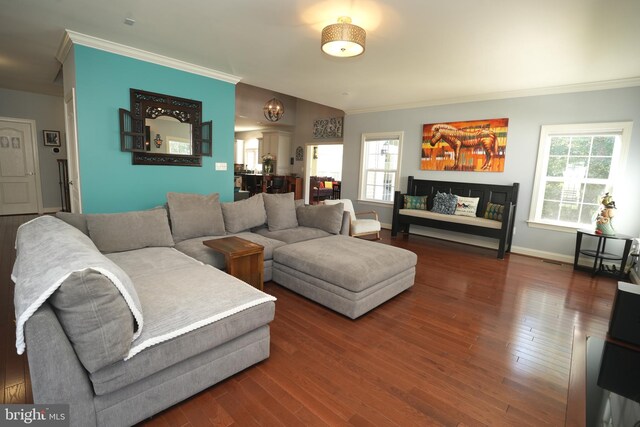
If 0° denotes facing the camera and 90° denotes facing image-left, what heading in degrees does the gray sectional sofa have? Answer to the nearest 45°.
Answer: approximately 315°

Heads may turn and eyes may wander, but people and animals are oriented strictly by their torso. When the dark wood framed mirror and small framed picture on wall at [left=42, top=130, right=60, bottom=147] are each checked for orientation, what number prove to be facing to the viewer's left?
0

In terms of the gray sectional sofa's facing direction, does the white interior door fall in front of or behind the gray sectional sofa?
behind

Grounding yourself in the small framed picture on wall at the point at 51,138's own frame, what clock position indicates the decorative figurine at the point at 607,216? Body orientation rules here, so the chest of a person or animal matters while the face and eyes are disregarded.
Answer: The decorative figurine is roughly at 11 o'clock from the small framed picture on wall.

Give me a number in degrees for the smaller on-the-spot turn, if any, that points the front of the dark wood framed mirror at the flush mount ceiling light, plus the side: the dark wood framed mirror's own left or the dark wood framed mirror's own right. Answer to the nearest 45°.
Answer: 0° — it already faces it

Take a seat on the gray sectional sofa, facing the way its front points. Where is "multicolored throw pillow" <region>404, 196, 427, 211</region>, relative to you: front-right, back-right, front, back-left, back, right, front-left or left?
left

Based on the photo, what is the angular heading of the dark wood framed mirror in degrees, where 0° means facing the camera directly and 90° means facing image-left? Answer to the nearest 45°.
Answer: approximately 315°

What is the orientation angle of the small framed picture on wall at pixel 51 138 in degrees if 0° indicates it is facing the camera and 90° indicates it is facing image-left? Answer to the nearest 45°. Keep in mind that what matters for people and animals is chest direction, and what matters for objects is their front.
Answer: approximately 0°

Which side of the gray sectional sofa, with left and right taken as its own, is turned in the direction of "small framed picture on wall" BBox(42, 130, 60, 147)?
back

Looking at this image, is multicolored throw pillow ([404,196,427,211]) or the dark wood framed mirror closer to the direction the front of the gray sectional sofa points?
the multicolored throw pillow
